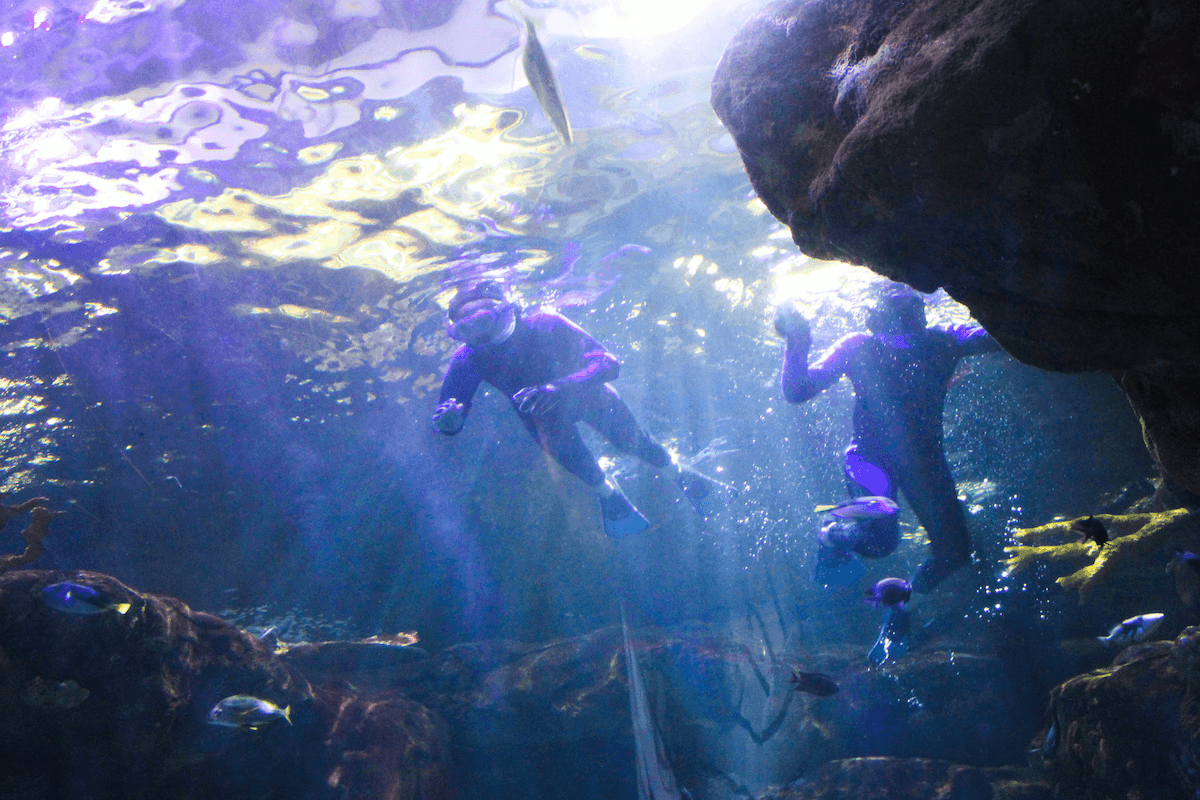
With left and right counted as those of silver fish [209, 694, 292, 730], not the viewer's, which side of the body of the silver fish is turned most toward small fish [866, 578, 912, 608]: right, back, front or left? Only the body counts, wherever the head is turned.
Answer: back

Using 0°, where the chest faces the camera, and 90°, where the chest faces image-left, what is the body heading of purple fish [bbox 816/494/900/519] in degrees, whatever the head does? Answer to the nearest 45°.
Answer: approximately 270°

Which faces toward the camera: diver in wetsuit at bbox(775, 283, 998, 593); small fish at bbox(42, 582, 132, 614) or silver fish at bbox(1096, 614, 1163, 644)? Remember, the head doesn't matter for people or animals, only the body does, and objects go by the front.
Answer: the diver in wetsuit

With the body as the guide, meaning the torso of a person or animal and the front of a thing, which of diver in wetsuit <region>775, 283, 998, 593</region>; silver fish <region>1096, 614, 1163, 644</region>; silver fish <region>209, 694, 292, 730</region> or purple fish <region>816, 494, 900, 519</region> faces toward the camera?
the diver in wetsuit

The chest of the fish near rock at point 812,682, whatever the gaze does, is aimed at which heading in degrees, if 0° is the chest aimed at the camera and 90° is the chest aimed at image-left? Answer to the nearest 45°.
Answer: approximately 270°

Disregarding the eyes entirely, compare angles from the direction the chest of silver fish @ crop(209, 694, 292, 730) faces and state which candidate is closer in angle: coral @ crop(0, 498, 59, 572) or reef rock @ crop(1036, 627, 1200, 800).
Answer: the coral

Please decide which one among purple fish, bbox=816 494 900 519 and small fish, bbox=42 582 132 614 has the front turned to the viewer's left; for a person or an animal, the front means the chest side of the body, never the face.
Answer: the small fish

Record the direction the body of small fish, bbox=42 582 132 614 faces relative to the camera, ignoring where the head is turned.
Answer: to the viewer's left

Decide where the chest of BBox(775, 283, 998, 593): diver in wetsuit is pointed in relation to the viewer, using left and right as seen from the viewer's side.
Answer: facing the viewer
